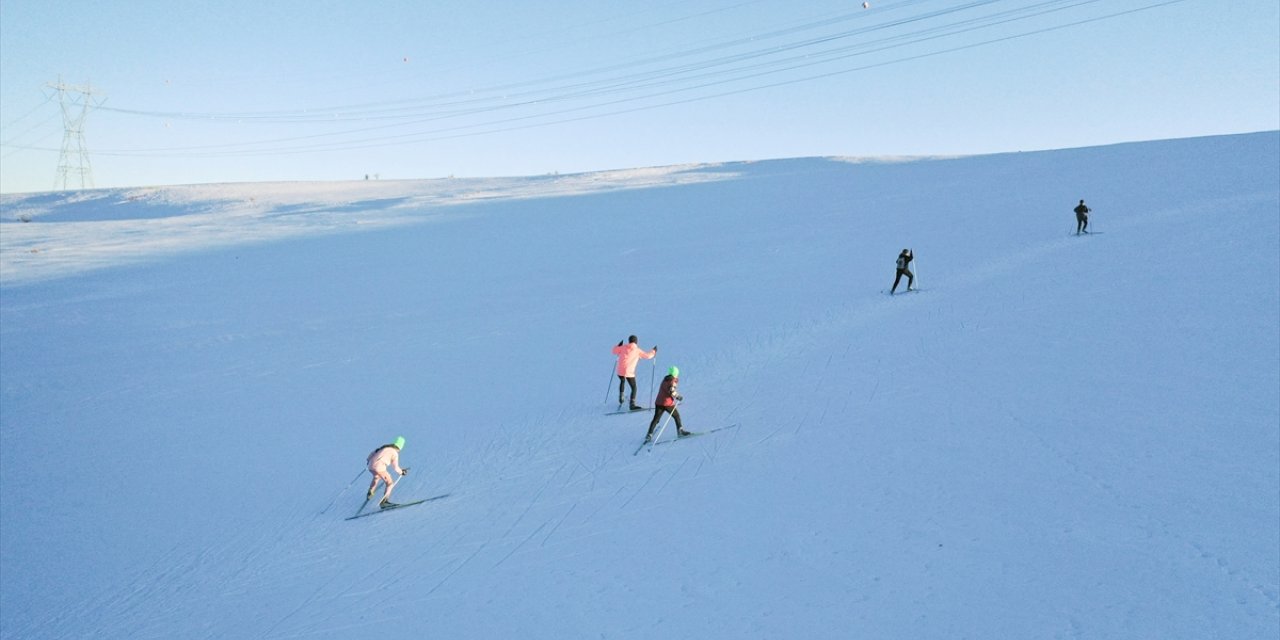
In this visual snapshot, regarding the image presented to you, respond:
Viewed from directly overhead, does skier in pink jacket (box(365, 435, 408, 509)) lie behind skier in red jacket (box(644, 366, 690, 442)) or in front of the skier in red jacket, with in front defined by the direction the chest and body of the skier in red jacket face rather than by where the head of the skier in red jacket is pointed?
behind

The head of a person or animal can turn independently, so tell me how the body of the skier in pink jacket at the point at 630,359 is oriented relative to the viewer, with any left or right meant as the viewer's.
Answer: facing away from the viewer and to the right of the viewer

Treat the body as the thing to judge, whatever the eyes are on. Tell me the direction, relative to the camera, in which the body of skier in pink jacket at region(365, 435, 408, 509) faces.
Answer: to the viewer's right

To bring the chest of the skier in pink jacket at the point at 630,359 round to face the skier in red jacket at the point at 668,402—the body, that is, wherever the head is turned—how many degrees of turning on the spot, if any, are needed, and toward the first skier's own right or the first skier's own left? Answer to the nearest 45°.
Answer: approximately 135° to the first skier's own right

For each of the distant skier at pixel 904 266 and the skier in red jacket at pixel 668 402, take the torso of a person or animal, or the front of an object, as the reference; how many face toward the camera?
0

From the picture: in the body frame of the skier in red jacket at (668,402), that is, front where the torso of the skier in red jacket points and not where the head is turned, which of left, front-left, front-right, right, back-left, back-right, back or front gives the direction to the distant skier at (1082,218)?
front

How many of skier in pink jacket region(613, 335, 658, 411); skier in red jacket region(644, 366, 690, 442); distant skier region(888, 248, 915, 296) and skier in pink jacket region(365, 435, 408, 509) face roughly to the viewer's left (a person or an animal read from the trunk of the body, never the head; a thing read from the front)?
0

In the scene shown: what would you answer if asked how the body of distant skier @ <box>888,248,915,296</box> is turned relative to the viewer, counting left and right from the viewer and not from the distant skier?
facing away from the viewer and to the right of the viewer

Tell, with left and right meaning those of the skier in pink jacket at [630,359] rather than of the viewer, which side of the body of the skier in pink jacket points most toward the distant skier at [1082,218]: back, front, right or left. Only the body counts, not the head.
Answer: front

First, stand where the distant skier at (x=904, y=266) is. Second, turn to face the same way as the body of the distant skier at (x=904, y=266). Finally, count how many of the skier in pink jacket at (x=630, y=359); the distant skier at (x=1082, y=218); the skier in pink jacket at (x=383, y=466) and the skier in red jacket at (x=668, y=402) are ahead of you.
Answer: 1

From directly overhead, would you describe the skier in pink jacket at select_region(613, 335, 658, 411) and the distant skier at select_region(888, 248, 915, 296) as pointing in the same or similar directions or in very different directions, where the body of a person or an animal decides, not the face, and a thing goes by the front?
same or similar directions

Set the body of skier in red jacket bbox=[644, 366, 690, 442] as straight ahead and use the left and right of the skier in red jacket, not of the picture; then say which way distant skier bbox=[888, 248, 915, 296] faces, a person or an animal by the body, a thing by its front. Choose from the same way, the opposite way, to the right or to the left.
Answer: the same way

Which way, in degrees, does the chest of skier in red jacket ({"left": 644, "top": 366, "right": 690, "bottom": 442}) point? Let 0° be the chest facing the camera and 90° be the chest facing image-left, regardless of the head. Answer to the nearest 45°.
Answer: approximately 225°

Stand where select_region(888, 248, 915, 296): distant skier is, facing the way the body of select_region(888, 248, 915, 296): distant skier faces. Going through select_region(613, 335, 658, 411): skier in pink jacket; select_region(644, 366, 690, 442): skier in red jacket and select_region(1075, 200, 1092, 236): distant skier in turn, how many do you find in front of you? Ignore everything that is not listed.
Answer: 1

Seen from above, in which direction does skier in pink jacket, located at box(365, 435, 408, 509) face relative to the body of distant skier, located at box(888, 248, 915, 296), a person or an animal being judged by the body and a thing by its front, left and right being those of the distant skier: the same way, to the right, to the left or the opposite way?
the same way
